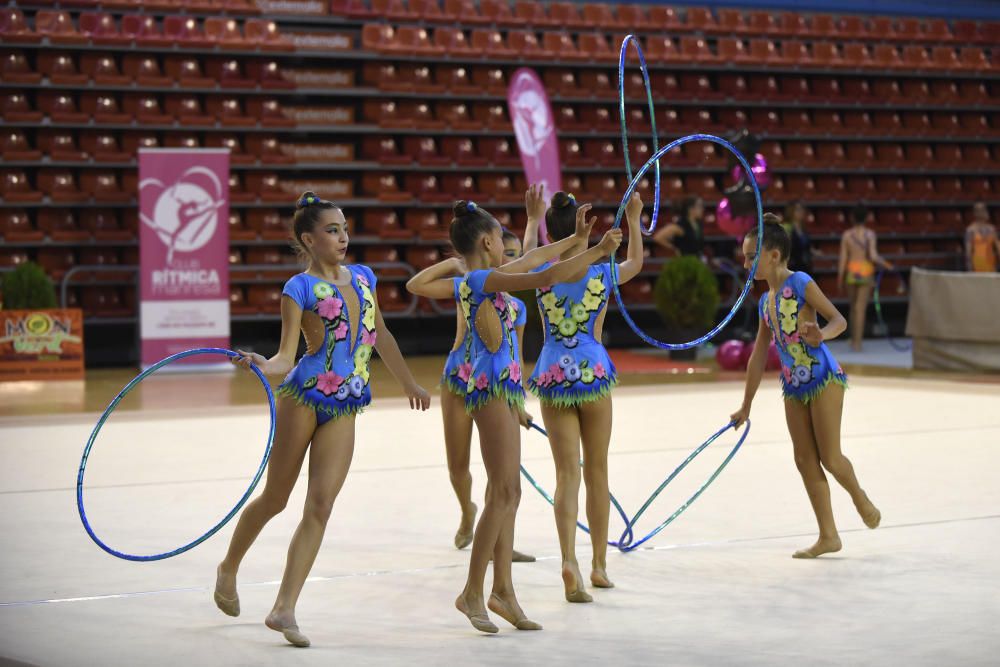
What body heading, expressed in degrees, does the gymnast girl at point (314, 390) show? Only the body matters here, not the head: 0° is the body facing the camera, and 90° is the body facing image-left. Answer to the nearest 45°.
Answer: approximately 315°

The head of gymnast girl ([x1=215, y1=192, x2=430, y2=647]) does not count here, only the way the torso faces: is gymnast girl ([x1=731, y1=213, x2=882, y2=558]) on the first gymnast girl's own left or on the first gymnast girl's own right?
on the first gymnast girl's own left

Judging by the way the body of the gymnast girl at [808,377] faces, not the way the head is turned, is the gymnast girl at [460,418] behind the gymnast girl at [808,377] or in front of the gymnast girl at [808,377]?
in front

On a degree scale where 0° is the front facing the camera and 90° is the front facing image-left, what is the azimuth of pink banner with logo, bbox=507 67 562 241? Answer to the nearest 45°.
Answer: approximately 0°

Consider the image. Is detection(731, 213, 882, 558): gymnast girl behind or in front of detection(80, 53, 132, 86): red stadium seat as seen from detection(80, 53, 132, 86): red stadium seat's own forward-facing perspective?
in front

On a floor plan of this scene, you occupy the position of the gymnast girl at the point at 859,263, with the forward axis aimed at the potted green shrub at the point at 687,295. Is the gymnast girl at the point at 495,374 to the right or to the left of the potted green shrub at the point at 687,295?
left

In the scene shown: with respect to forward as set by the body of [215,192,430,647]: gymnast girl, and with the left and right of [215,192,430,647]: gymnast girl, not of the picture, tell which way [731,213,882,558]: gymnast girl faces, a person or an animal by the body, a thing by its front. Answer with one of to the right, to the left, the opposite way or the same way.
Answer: to the right

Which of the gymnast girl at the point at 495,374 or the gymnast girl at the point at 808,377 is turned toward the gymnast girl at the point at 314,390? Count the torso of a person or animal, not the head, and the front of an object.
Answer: the gymnast girl at the point at 808,377

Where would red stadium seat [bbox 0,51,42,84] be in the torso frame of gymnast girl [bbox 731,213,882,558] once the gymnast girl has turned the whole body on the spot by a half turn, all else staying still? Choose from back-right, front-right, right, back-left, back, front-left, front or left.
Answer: left
